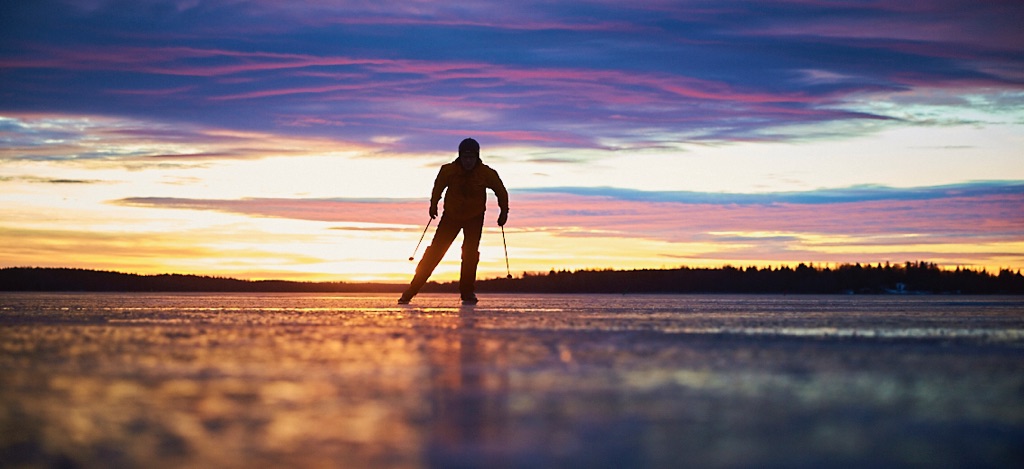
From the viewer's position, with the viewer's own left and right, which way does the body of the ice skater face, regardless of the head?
facing the viewer

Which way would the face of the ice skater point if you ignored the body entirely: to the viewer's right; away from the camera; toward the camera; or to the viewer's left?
toward the camera
